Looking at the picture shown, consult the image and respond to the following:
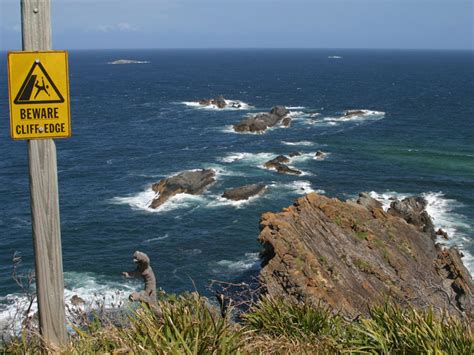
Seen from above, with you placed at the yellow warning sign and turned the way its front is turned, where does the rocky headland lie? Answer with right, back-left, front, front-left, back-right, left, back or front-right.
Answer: back-left

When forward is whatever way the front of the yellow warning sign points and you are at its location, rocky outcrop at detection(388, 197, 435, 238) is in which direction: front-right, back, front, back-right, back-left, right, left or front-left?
back-left

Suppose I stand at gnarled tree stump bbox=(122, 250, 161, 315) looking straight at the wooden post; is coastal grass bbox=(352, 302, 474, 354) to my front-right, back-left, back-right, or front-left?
front-left

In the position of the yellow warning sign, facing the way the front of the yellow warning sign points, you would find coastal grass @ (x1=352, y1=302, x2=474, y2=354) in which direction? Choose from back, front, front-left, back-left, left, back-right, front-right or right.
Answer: left

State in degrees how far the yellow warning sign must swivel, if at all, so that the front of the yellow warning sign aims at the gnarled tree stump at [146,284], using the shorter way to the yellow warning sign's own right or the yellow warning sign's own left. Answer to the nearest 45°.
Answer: approximately 135° to the yellow warning sign's own left

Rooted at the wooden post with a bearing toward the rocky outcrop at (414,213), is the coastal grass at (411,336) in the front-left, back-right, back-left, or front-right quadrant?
front-right

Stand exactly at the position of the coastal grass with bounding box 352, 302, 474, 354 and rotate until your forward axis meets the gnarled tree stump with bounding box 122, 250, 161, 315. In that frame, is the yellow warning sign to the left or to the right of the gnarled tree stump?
left

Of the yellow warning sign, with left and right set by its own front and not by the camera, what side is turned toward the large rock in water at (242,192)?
back

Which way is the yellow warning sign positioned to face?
toward the camera

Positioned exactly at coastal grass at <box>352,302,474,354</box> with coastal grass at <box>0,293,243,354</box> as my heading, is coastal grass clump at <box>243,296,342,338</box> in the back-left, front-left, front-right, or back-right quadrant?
front-right
